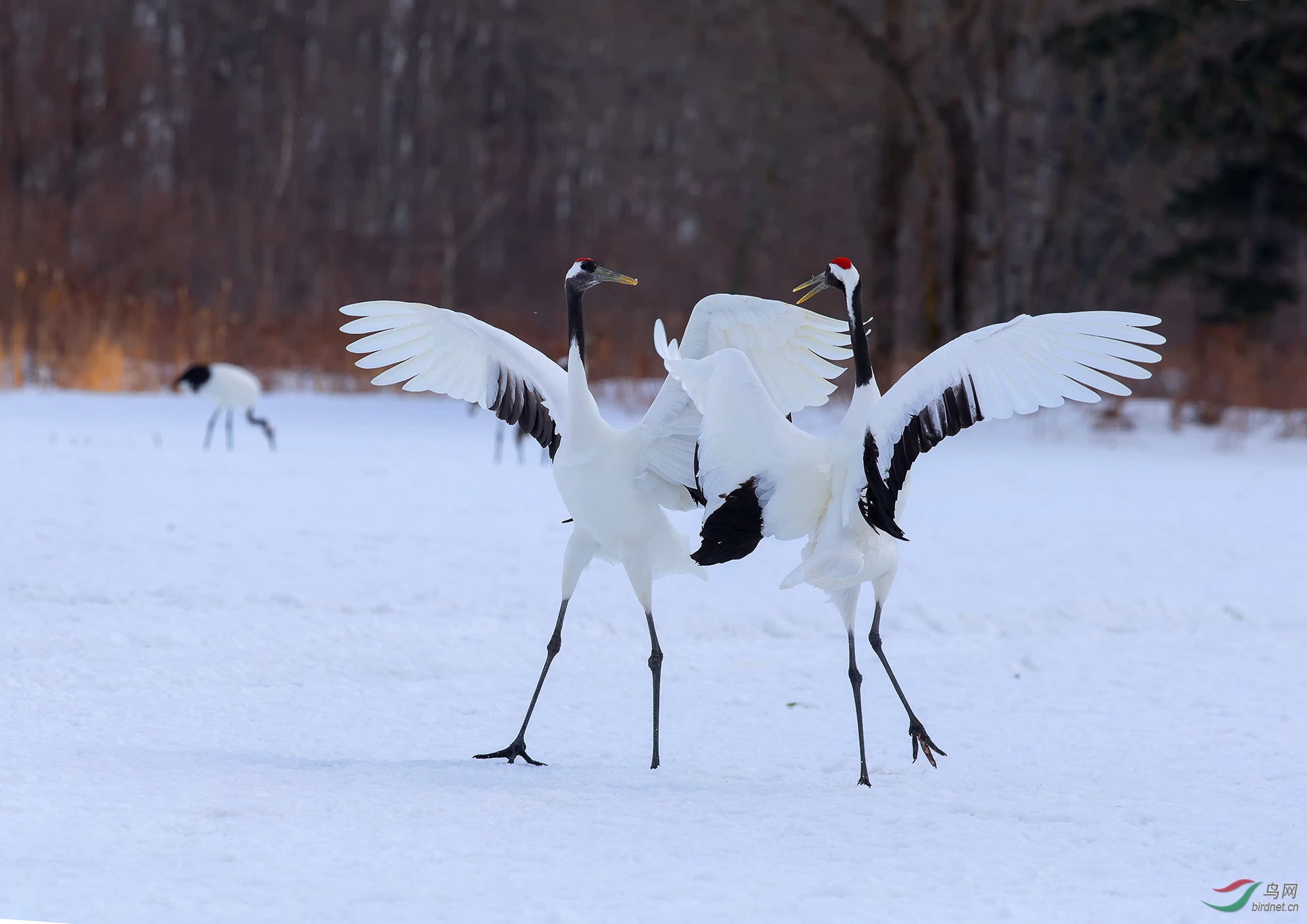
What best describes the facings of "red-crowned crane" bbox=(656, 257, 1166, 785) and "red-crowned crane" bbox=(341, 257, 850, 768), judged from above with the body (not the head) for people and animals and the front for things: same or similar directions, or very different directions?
very different directions
